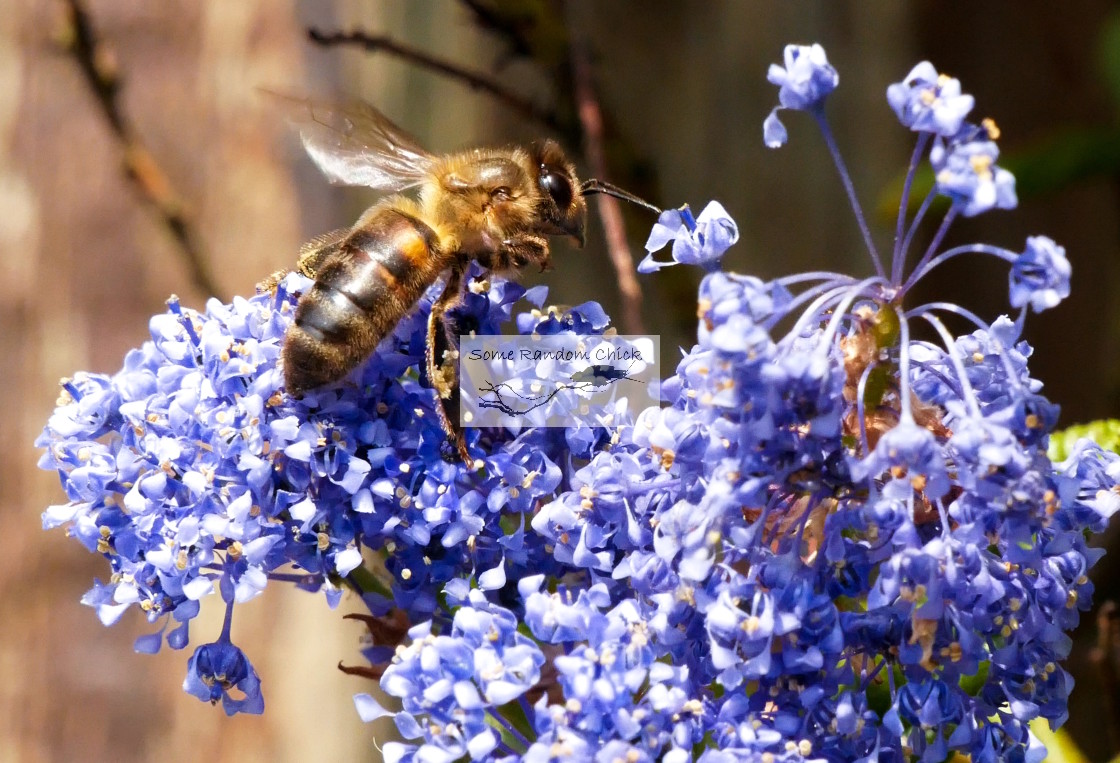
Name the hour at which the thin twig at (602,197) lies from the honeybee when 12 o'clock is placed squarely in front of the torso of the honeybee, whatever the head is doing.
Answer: The thin twig is roughly at 10 o'clock from the honeybee.

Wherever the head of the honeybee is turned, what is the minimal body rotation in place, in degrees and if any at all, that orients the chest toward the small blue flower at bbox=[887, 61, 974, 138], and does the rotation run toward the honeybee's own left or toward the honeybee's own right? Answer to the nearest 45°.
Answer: approximately 45° to the honeybee's own right

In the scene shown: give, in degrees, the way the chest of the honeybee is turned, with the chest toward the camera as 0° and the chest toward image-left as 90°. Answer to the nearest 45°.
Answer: approximately 270°

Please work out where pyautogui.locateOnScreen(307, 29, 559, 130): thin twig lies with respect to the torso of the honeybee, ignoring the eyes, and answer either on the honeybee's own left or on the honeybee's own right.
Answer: on the honeybee's own left

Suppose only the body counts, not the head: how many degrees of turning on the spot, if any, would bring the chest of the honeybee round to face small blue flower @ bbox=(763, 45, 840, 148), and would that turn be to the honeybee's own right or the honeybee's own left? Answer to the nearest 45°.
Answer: approximately 45° to the honeybee's own right

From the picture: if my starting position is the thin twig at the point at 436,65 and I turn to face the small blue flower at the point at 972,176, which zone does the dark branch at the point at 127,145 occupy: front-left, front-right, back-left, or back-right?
back-right

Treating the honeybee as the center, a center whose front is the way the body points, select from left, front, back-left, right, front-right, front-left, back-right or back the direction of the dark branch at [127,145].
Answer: back-left
